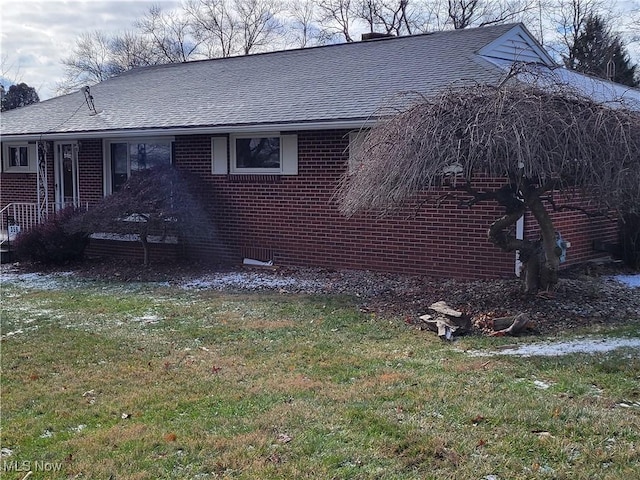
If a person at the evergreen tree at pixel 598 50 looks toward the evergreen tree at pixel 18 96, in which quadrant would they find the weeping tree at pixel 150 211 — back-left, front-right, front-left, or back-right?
front-left

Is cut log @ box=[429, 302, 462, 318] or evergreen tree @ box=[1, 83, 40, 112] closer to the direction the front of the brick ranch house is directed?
the cut log

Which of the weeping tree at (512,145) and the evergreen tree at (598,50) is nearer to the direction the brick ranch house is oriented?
the weeping tree

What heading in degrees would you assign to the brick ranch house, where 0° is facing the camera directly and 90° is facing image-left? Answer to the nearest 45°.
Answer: approximately 45°

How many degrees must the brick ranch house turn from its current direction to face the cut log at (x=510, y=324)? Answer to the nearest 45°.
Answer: approximately 90° to its left

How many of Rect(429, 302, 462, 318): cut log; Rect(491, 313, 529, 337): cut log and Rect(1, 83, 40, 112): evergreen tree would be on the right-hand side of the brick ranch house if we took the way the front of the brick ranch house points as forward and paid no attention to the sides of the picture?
1

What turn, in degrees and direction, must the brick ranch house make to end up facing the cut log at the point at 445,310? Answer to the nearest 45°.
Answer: approximately 45° to its left

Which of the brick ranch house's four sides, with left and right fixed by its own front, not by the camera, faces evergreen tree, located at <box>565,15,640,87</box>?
back

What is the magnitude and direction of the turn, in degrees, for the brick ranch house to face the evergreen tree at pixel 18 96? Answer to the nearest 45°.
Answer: approximately 90° to its right

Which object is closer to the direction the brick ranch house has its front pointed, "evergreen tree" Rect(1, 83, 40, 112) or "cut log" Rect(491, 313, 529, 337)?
the cut log
